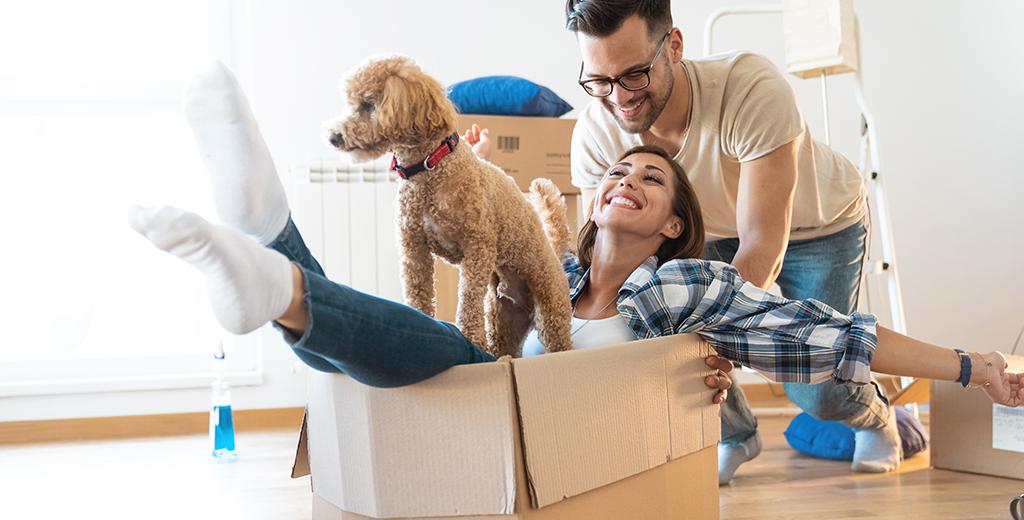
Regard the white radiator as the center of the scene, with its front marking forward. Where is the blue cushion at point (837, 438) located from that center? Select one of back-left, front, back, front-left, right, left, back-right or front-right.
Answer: front-left

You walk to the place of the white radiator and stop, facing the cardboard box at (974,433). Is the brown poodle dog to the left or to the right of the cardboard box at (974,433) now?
right

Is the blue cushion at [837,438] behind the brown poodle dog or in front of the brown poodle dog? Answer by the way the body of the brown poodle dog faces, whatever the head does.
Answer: behind

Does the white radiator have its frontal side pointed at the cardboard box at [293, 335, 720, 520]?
yes

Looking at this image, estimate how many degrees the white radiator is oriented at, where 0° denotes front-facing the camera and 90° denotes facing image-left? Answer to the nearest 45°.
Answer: approximately 0°

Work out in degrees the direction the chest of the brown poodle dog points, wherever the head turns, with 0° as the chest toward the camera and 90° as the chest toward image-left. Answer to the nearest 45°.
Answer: approximately 45°
